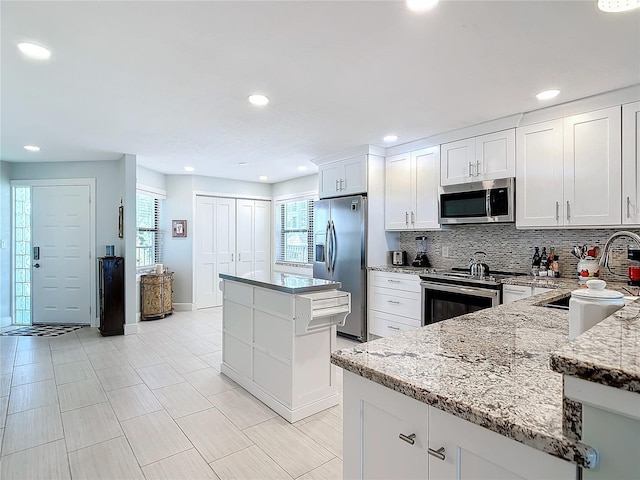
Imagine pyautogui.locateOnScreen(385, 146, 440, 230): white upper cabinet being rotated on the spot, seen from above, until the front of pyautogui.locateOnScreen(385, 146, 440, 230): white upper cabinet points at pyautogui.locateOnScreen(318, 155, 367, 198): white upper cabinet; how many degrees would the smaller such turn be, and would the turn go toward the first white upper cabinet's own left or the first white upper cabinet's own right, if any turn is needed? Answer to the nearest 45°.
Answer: approximately 45° to the first white upper cabinet's own right

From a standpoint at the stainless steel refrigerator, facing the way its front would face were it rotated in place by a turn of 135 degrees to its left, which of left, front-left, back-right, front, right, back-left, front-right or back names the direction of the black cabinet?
back

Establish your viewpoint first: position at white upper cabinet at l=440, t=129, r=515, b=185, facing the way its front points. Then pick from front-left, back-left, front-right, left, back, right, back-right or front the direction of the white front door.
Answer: front-right

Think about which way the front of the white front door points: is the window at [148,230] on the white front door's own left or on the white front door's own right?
on the white front door's own left

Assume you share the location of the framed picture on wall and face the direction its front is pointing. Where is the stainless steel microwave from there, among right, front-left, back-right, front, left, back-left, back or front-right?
front-left

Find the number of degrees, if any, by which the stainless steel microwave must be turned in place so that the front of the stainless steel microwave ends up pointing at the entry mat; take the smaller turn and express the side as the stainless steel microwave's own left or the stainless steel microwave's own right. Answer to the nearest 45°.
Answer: approximately 45° to the stainless steel microwave's own right

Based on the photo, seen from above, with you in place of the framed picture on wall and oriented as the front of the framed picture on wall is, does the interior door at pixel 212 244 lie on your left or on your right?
on your left

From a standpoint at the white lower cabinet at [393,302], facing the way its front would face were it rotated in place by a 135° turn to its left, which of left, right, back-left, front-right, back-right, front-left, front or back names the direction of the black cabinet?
back

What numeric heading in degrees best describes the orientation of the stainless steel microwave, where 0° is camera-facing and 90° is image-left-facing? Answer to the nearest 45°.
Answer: approximately 45°

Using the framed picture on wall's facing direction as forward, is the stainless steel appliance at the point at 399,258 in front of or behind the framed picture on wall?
in front

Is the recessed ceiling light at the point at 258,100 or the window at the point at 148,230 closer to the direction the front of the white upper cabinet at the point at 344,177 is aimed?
the recessed ceiling light

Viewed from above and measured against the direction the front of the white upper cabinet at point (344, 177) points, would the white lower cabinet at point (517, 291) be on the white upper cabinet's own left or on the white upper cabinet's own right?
on the white upper cabinet's own left

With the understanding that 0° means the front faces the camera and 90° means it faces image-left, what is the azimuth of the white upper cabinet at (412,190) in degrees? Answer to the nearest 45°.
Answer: approximately 45°

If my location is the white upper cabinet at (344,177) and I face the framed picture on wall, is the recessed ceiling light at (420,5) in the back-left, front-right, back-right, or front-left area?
back-left
